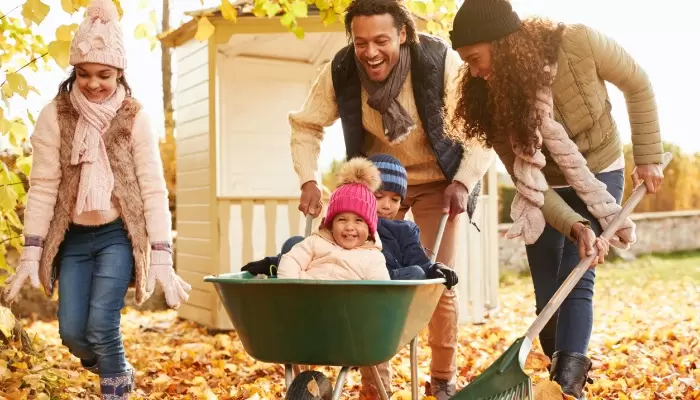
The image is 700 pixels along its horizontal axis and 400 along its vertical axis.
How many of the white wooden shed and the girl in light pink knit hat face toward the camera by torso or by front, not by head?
2

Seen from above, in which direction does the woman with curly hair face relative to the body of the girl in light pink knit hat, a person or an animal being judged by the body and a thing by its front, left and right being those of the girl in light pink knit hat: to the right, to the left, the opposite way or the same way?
to the right

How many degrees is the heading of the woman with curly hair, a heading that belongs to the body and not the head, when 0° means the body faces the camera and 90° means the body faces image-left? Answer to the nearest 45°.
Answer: approximately 45°

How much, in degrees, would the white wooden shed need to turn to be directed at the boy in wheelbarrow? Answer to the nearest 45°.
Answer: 0° — it already faces them

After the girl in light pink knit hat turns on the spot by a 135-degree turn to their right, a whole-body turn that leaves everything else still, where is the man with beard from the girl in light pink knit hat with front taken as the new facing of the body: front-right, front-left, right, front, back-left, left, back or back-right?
back-right

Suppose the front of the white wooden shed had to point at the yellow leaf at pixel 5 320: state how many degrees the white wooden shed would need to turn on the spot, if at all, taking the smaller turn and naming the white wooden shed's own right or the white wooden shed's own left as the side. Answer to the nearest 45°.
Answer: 0° — it already faces it

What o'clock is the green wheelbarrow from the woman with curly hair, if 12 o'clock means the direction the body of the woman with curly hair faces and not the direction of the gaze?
The green wheelbarrow is roughly at 12 o'clock from the woman with curly hair.
